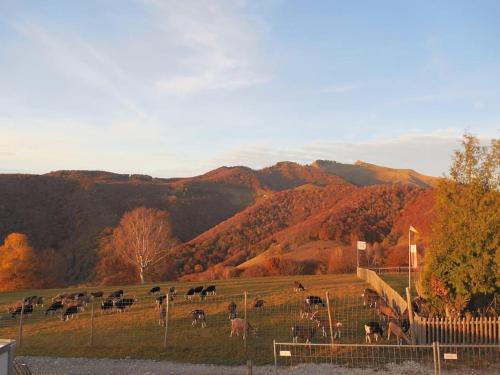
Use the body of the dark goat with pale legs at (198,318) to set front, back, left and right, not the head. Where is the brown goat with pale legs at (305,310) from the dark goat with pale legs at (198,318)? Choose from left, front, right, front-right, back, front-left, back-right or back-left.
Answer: back-left

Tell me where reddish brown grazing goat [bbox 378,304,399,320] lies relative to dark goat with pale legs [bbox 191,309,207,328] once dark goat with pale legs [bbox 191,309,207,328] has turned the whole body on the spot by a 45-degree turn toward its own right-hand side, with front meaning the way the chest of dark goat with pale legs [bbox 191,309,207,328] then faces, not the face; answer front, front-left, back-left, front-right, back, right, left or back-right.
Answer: back

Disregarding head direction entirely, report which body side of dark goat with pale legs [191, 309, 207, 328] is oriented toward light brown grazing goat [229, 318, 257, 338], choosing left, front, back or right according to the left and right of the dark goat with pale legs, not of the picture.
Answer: left

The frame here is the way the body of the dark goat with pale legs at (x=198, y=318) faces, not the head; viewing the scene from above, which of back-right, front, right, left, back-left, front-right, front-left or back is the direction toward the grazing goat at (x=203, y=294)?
back-right

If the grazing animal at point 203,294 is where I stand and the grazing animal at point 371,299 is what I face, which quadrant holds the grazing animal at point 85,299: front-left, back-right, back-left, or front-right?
back-right

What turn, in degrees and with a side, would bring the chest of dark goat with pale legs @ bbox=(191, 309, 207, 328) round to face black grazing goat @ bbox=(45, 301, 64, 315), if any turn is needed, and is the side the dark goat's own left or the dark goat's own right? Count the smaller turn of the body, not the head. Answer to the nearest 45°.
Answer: approximately 90° to the dark goat's own right
